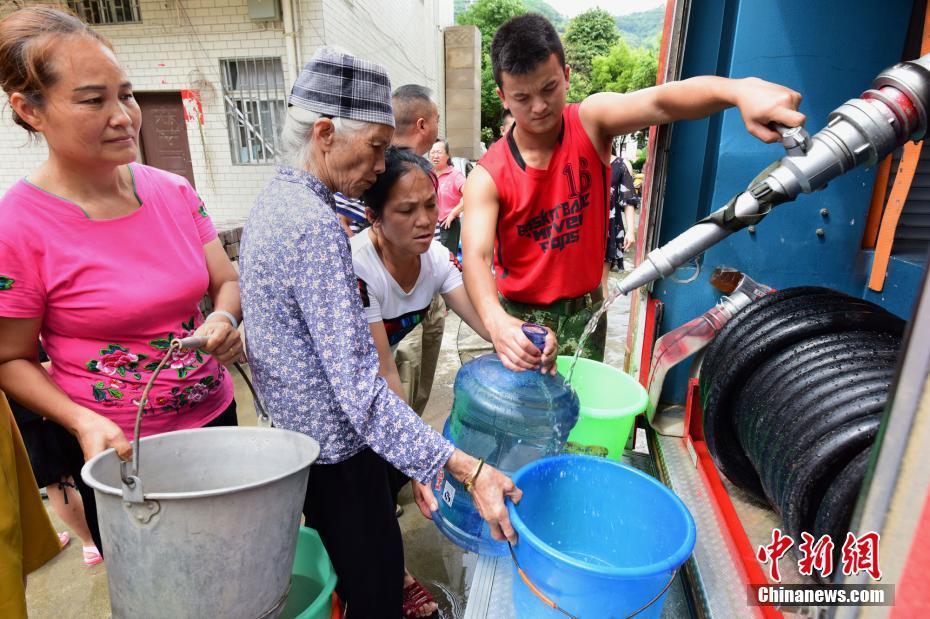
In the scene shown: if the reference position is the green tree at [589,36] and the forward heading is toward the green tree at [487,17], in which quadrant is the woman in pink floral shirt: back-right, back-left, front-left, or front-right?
front-left

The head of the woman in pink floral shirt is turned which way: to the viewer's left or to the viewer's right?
to the viewer's right

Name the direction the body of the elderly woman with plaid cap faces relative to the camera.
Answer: to the viewer's right

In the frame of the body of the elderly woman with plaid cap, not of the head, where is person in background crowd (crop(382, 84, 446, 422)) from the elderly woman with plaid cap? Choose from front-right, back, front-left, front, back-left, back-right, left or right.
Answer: left

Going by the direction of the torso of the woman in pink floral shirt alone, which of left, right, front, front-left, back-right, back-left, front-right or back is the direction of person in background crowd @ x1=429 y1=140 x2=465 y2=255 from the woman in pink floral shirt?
left

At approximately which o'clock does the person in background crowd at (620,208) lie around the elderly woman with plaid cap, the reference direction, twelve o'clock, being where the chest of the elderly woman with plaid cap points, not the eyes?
The person in background crowd is roughly at 10 o'clock from the elderly woman with plaid cap.

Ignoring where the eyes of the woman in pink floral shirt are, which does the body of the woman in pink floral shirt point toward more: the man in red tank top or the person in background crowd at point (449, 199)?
the man in red tank top

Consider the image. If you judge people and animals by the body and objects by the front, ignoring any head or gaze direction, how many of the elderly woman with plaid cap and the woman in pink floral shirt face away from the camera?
0

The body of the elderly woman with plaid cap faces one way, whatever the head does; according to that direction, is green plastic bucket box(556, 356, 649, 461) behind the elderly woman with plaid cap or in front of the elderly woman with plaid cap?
in front

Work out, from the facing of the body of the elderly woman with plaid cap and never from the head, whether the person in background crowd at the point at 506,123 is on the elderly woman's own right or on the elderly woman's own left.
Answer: on the elderly woman's own left

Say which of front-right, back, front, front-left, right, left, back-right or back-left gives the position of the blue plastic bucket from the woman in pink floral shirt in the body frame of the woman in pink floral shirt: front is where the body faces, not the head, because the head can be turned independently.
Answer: front

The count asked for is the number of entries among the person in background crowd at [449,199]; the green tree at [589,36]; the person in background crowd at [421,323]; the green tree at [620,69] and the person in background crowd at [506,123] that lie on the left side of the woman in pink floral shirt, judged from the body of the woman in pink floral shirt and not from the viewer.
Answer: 5

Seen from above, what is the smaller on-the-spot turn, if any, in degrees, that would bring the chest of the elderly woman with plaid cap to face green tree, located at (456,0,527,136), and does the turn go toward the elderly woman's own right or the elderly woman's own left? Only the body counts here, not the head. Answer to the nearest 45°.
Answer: approximately 90° to the elderly woman's own left
